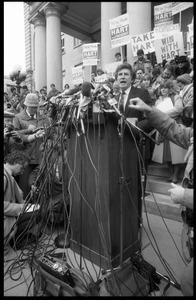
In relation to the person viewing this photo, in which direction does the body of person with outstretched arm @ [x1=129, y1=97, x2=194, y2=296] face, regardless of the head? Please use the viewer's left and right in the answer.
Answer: facing to the left of the viewer

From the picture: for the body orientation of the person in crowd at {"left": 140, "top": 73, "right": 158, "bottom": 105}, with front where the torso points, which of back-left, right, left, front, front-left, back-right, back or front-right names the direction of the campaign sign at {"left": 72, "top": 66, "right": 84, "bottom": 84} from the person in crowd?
right

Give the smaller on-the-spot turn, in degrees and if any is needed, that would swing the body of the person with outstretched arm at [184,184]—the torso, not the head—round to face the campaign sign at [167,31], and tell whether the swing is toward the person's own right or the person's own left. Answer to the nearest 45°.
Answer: approximately 90° to the person's own right

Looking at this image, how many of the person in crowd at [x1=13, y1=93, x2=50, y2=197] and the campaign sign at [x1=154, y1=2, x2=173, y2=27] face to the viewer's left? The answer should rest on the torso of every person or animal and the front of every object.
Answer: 0

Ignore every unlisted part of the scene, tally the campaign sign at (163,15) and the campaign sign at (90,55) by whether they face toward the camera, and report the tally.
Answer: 2
